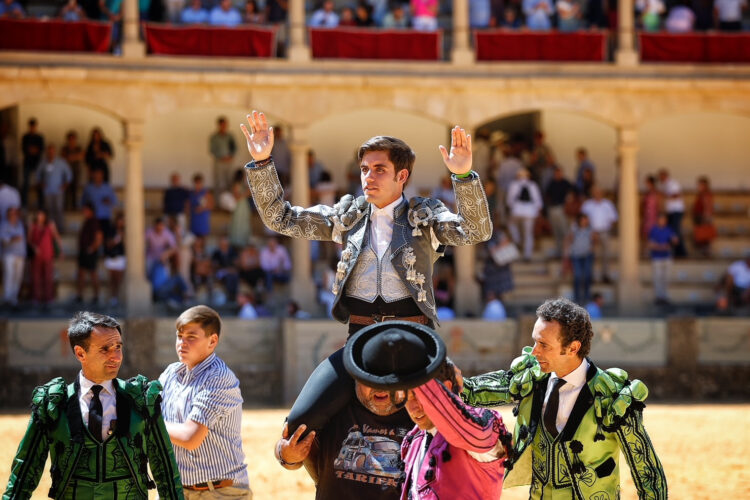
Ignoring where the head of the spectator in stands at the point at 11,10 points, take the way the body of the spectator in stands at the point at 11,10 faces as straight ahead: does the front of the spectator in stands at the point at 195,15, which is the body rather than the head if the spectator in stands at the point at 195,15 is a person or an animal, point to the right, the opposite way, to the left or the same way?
the same way

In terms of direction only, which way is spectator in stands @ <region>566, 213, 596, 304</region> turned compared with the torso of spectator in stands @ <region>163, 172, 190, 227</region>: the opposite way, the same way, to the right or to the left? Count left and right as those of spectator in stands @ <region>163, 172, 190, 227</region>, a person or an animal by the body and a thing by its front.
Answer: the same way

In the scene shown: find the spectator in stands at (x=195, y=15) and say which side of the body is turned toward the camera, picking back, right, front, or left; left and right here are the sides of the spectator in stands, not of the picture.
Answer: front

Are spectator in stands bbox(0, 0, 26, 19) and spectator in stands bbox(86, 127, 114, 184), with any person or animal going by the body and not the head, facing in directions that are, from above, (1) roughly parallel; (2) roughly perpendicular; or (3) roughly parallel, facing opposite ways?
roughly parallel

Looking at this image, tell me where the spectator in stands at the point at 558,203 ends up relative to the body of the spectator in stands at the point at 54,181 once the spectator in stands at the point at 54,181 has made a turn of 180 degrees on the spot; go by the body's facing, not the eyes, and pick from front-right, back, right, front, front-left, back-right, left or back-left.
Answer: right

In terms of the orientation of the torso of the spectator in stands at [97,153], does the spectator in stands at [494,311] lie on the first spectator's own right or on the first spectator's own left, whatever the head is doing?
on the first spectator's own left

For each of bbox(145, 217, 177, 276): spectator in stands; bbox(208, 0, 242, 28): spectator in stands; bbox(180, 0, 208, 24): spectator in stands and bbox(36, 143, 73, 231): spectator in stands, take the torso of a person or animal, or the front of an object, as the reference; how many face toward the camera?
4

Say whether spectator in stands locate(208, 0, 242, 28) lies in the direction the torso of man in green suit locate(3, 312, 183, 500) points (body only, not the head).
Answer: no

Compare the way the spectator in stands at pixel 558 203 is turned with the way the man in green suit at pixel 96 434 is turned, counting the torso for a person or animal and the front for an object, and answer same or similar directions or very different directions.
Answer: same or similar directions

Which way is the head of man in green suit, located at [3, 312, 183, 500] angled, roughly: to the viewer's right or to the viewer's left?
to the viewer's right

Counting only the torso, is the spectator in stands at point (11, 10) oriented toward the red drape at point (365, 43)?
no

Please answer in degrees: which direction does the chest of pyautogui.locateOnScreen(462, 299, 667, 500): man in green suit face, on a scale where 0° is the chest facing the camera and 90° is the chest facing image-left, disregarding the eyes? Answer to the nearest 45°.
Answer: approximately 45°

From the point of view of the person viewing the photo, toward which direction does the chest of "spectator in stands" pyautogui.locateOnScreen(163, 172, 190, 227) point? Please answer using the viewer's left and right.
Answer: facing the viewer

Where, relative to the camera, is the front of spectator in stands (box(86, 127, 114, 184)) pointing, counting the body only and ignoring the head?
toward the camera

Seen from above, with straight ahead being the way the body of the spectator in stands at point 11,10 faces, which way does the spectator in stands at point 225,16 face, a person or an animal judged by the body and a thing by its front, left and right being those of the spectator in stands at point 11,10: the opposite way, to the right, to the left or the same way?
the same way

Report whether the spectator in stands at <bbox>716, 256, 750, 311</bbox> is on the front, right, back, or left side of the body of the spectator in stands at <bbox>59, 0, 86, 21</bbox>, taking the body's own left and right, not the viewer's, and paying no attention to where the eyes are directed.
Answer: left
